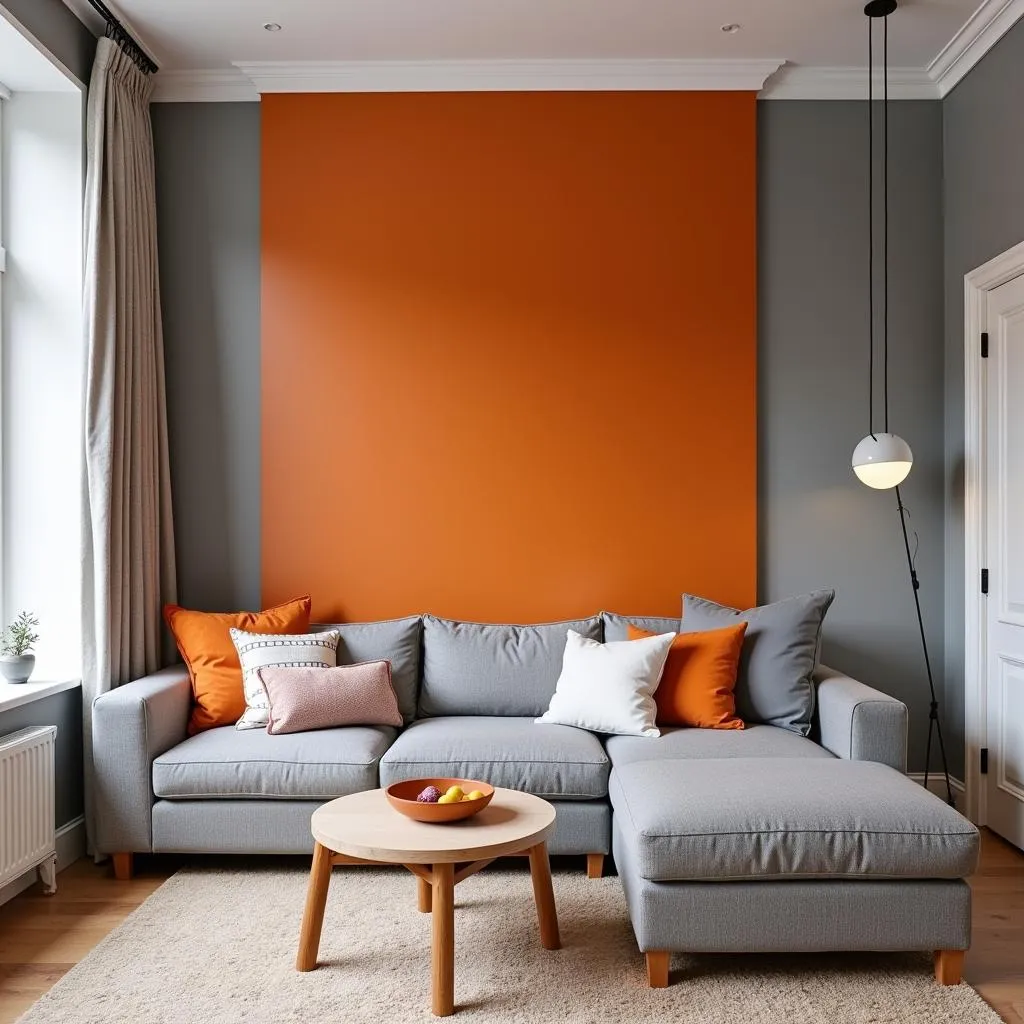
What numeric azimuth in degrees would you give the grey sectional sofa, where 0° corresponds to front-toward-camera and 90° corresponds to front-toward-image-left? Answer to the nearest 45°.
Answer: approximately 0°

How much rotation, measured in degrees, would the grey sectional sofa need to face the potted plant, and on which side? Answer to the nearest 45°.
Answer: approximately 90° to its right

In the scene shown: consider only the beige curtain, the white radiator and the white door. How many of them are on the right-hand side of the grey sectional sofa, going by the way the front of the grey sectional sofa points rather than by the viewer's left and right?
2

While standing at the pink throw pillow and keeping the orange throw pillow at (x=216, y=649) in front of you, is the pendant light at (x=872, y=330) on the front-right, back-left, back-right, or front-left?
back-right

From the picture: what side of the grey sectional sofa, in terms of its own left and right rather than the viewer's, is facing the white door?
left

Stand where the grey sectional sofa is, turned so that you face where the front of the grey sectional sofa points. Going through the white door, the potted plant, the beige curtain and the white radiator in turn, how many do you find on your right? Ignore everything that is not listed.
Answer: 3

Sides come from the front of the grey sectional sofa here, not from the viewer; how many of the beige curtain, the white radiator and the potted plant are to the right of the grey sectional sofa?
3
